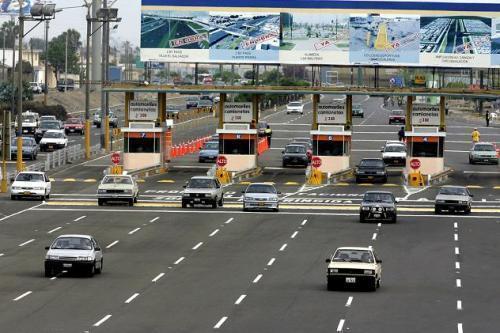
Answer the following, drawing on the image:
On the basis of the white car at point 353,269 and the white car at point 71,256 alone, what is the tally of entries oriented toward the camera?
2

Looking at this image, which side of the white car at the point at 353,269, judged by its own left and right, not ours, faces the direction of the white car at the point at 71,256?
right

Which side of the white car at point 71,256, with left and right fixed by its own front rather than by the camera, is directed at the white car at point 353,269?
left

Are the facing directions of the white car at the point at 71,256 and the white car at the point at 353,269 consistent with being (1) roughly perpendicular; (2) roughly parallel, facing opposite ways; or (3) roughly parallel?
roughly parallel

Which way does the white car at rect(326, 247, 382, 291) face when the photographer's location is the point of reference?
facing the viewer

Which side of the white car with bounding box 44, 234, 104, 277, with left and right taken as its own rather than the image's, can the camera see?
front
